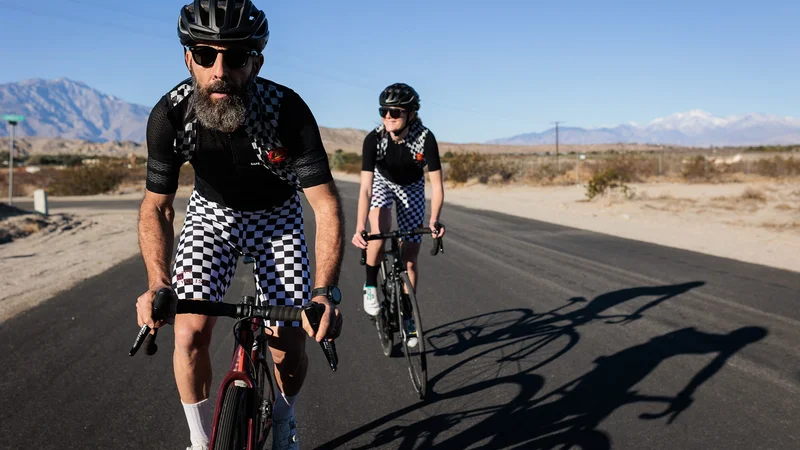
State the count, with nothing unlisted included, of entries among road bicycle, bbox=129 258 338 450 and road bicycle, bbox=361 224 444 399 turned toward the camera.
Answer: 2

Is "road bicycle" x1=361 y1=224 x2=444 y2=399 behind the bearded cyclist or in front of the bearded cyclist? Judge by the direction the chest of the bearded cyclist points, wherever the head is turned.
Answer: behind

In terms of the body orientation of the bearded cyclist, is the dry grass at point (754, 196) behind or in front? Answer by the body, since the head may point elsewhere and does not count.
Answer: behind

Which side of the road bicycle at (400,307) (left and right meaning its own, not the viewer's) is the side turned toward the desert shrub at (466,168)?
back

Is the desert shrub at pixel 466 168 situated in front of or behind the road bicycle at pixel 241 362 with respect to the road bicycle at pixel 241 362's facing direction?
behind

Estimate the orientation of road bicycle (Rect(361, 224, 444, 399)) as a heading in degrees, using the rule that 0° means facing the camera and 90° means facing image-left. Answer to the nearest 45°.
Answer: approximately 0°

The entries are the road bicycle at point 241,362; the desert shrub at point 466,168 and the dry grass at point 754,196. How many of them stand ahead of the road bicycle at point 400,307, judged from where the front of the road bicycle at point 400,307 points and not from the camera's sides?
1

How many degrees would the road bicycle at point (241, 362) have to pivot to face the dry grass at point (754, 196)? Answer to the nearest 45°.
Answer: approximately 135° to its left

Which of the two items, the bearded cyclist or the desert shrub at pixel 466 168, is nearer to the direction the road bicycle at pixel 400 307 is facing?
the bearded cyclist

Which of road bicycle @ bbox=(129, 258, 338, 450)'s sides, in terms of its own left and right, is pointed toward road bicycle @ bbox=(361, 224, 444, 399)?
back

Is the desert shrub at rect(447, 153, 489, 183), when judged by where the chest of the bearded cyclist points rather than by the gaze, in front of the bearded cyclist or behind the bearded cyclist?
behind
